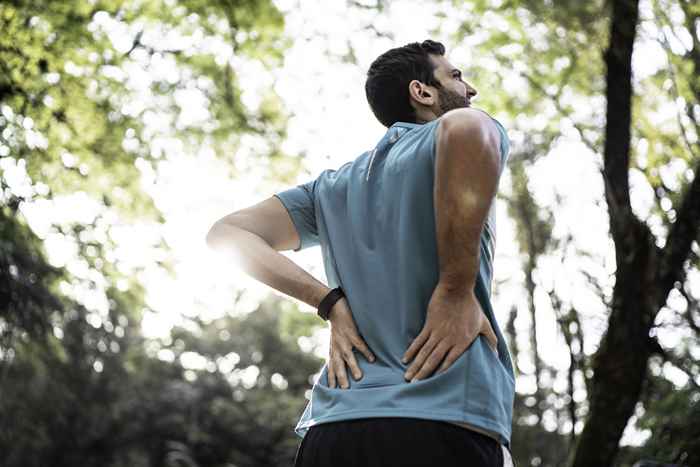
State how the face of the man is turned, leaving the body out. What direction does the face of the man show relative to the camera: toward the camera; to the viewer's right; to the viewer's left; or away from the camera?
to the viewer's right

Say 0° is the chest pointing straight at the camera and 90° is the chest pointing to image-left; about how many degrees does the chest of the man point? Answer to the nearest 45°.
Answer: approximately 225°
